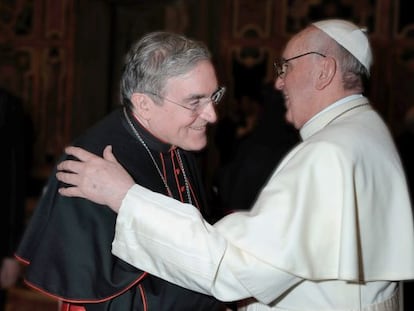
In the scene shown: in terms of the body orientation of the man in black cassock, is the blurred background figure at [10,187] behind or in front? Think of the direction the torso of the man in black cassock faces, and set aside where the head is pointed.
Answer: behind

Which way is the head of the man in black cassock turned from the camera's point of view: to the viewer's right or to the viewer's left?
to the viewer's right

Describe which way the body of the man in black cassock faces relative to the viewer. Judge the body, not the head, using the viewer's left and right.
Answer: facing the viewer and to the right of the viewer

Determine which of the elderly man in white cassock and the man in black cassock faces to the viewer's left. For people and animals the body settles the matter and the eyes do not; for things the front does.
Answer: the elderly man in white cassock

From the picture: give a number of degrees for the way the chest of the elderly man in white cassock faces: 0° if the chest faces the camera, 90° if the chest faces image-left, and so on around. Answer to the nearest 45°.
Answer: approximately 90°

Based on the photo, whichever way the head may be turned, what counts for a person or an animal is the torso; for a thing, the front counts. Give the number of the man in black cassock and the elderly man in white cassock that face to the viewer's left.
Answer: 1

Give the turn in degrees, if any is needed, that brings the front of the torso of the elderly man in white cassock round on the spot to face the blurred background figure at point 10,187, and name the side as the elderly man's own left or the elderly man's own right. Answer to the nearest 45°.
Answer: approximately 45° to the elderly man's own right

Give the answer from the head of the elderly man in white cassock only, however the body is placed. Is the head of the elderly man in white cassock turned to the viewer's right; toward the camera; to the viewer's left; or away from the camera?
to the viewer's left
